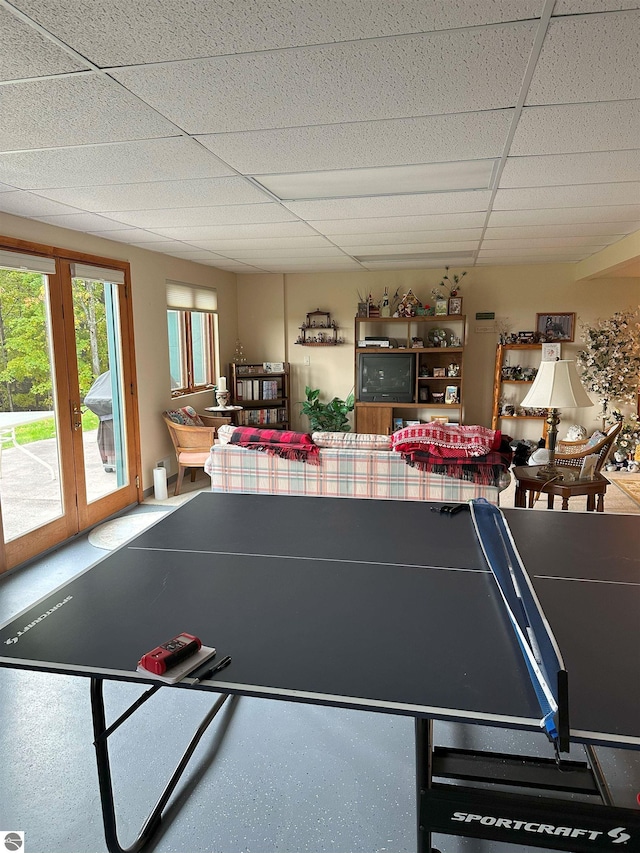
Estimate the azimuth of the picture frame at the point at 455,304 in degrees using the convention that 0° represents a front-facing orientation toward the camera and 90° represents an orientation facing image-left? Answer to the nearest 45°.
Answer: approximately 0°

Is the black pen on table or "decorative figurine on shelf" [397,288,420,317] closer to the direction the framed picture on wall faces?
the black pen on table

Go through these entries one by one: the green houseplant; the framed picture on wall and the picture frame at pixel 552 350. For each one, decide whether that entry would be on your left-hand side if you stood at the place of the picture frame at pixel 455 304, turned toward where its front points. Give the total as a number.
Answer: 2

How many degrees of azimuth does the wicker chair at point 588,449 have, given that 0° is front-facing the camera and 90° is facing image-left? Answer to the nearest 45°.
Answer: approximately 90°

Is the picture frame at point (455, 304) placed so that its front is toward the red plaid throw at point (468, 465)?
yes
